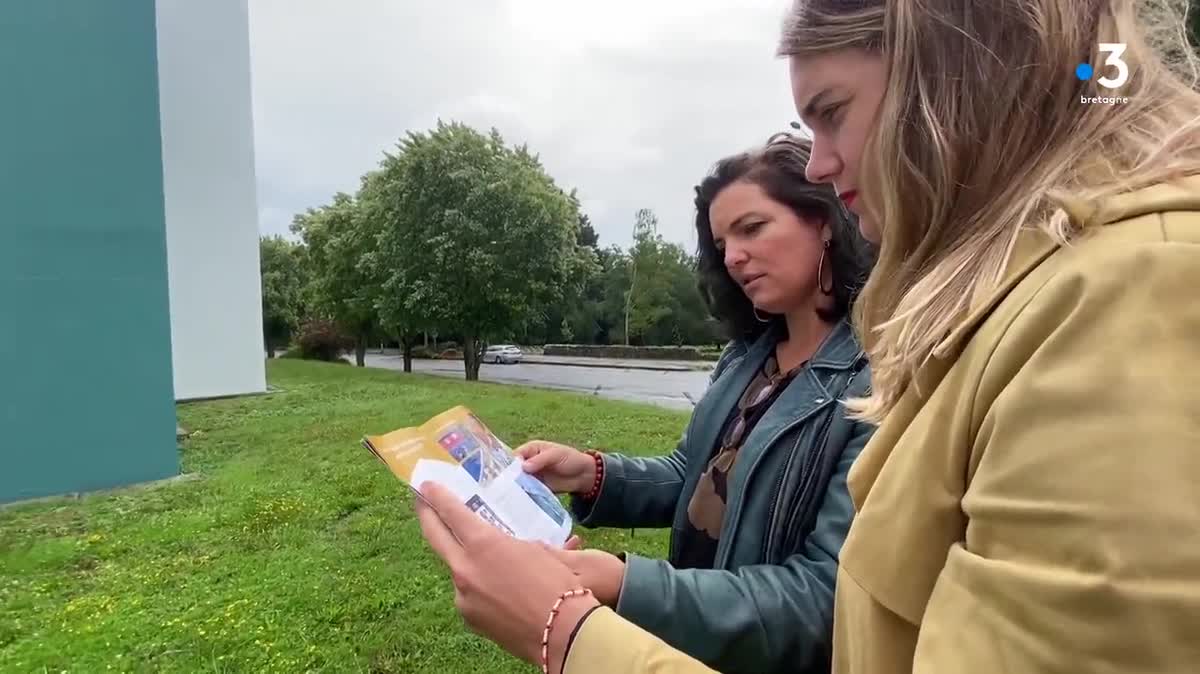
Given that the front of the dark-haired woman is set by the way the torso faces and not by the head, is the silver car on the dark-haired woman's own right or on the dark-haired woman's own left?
on the dark-haired woman's own right

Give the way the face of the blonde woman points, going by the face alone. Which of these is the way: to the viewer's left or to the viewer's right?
to the viewer's left

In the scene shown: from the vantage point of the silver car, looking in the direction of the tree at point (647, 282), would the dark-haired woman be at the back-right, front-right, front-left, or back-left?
back-right

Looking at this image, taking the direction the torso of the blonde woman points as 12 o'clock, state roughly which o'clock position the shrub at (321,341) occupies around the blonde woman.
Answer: The shrub is roughly at 2 o'clock from the blonde woman.

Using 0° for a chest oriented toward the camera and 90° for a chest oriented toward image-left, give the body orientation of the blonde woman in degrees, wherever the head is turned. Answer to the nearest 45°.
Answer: approximately 90°

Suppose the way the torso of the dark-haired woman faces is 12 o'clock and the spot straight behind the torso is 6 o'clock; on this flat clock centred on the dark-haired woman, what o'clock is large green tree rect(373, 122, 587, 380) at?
The large green tree is roughly at 4 o'clock from the dark-haired woman.

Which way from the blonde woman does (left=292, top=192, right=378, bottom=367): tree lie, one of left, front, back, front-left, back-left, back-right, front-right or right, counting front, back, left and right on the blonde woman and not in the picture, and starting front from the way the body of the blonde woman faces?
front-right

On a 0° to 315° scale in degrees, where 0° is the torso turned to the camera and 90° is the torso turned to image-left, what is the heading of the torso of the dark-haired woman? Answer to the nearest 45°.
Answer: approximately 45°

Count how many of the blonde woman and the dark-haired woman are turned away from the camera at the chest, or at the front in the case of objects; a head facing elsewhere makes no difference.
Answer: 0

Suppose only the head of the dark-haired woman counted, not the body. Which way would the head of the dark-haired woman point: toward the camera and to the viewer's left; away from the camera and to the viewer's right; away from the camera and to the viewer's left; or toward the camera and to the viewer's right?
toward the camera and to the viewer's left

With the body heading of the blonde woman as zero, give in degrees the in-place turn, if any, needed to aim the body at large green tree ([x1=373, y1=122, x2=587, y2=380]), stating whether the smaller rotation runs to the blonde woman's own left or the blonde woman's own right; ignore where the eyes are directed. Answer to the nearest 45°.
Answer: approximately 45° to the blonde woman's own right

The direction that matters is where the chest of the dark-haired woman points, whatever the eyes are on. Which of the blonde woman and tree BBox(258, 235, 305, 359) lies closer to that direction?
the blonde woman

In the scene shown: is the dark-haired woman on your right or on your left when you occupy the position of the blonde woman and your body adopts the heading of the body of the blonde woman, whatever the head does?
on your right
